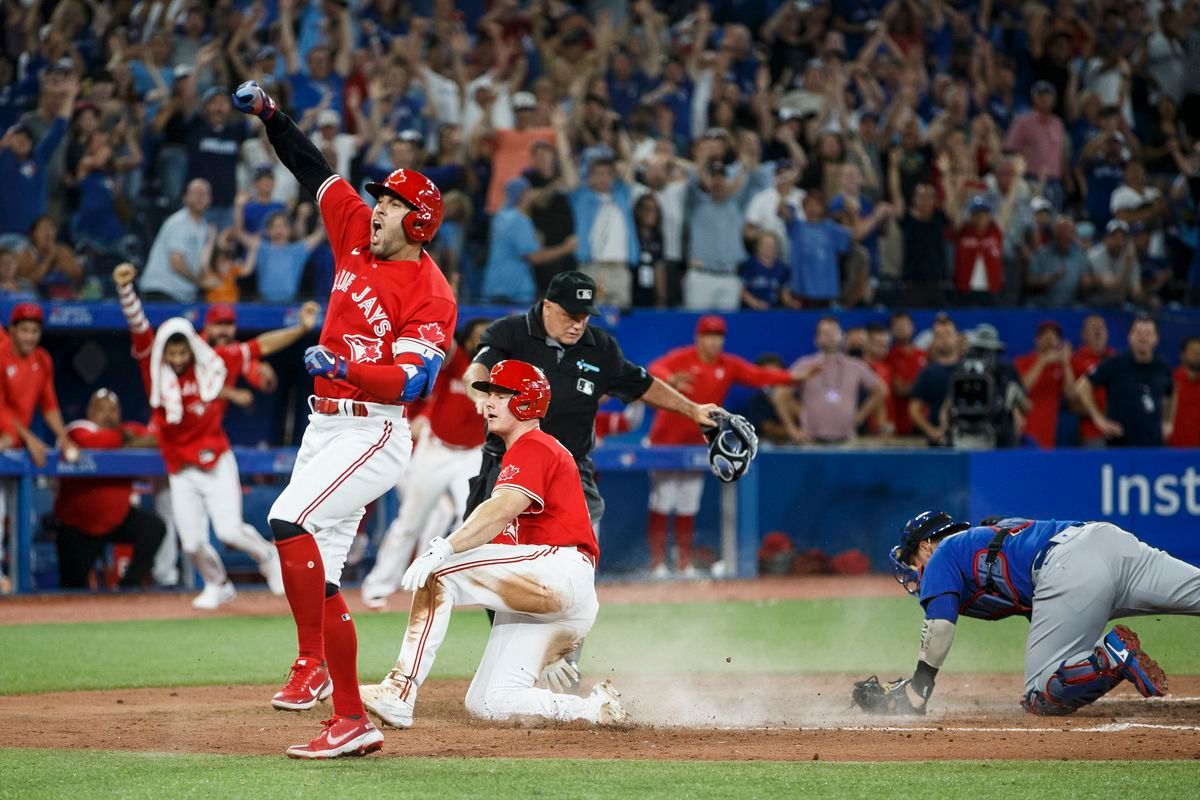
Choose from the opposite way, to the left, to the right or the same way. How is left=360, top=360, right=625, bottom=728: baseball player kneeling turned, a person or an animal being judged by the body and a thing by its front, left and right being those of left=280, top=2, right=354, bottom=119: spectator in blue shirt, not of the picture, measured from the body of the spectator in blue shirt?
to the right

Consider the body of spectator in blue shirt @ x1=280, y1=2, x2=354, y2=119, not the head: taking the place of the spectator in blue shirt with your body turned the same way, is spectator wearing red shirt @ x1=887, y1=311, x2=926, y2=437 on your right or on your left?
on your left

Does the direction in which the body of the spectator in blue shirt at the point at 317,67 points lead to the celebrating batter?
yes

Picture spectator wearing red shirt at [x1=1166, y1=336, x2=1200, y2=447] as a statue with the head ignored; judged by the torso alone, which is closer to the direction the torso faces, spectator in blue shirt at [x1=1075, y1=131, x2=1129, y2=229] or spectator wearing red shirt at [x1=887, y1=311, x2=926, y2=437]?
the spectator wearing red shirt

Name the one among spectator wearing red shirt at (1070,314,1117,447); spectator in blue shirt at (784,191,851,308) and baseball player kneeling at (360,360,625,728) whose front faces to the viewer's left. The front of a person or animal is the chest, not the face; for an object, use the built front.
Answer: the baseball player kneeling

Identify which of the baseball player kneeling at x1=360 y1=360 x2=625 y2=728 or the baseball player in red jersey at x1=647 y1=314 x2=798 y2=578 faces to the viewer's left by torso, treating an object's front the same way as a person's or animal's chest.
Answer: the baseball player kneeling

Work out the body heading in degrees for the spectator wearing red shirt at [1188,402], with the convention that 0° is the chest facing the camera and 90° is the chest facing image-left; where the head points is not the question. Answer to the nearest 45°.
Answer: approximately 0°

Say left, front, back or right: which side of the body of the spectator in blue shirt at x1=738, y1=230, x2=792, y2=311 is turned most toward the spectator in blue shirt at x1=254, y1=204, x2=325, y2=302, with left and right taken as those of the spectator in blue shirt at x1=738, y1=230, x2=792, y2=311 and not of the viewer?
right
